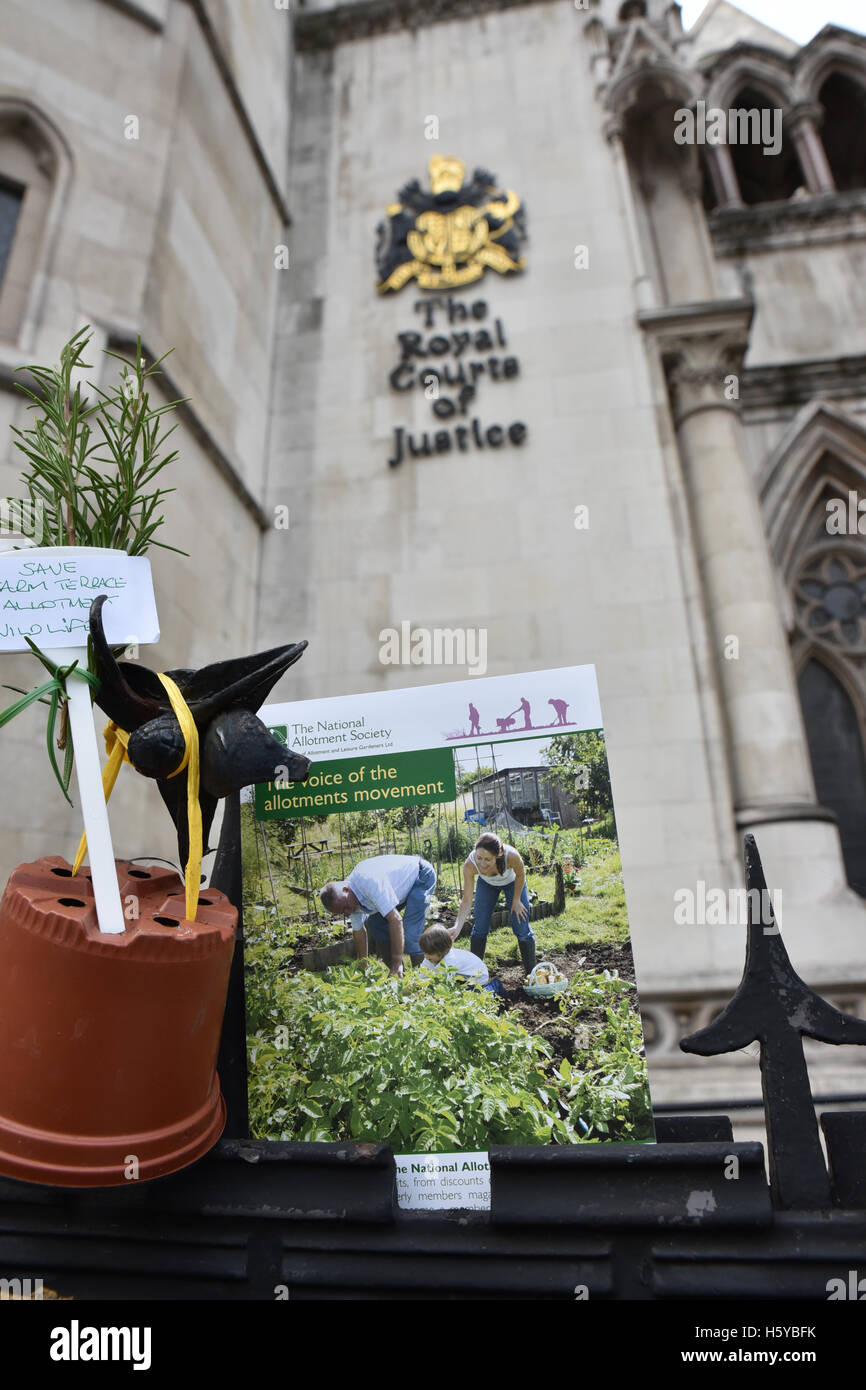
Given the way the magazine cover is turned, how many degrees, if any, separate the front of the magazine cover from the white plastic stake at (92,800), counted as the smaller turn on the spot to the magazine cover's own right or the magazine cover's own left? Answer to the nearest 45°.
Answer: approximately 45° to the magazine cover's own right

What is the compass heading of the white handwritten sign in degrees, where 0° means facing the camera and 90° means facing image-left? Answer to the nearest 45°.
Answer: approximately 0°

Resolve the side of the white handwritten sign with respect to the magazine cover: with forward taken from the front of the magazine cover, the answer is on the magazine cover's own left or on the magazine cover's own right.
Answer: on the magazine cover's own right

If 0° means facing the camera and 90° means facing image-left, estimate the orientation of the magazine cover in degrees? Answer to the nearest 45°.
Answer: approximately 0°
